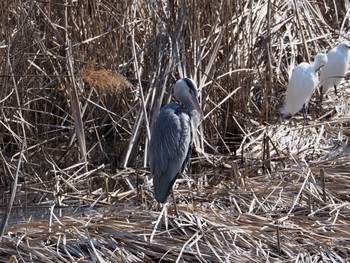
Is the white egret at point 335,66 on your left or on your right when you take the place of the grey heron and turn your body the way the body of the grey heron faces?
on your left

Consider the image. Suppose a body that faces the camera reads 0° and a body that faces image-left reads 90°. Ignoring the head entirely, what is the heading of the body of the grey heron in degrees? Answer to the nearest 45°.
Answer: approximately 270°
